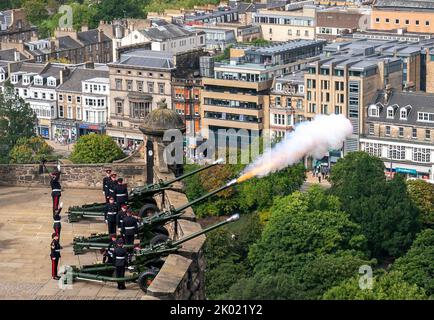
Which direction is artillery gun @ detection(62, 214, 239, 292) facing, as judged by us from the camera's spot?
facing to the right of the viewer

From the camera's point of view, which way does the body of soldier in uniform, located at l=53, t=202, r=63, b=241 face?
to the viewer's right

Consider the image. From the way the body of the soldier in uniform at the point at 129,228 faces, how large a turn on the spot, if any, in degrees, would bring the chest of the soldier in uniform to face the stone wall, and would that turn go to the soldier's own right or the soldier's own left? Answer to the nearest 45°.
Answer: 0° — they already face it

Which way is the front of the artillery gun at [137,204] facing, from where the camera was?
facing to the right of the viewer
